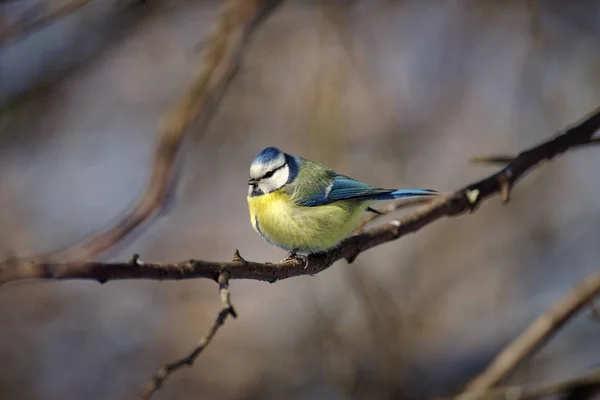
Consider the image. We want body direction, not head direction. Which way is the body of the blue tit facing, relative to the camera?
to the viewer's left

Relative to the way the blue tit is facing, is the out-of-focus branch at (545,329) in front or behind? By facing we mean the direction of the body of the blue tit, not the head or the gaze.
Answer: behind
